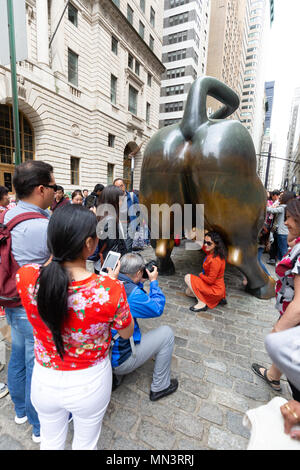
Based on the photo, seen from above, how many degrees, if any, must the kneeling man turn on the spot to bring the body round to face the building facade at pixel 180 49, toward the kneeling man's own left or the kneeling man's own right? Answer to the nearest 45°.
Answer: approximately 45° to the kneeling man's own left

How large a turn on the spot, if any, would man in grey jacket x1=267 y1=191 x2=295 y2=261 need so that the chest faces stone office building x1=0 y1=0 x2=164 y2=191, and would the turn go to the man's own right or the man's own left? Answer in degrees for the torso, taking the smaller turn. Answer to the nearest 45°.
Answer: approximately 45° to the man's own right

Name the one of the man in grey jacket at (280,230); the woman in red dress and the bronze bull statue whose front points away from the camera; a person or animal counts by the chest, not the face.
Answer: the bronze bull statue

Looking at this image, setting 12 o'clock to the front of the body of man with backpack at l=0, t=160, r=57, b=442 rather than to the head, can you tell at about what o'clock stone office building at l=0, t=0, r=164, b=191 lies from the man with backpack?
The stone office building is roughly at 11 o'clock from the man with backpack.

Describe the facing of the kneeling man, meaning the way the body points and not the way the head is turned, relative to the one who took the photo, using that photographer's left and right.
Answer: facing away from the viewer and to the right of the viewer

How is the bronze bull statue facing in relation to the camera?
away from the camera

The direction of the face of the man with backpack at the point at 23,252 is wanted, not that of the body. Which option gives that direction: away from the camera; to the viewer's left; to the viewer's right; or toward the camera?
to the viewer's right

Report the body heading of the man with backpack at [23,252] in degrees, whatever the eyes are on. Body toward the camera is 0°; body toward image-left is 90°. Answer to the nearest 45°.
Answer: approximately 225°

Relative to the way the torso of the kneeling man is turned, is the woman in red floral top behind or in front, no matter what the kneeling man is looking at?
behind

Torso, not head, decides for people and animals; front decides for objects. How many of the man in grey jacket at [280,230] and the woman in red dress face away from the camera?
0

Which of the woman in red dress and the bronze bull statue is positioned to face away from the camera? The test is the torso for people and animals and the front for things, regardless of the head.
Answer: the bronze bull statue

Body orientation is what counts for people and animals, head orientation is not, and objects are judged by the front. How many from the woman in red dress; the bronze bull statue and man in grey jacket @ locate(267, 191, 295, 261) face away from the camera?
1

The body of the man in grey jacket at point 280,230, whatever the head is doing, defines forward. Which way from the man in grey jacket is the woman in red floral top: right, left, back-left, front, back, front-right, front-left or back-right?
left

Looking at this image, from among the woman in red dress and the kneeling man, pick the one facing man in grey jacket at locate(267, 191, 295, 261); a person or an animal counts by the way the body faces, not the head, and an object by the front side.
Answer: the kneeling man

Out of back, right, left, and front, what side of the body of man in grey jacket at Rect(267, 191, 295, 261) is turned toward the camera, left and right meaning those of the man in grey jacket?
left
